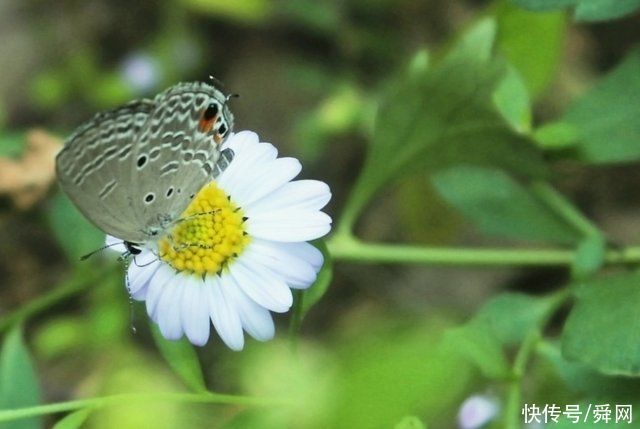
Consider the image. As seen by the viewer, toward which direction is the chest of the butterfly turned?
to the viewer's left

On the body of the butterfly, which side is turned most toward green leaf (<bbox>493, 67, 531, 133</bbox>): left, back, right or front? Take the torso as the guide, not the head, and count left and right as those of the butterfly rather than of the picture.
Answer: back

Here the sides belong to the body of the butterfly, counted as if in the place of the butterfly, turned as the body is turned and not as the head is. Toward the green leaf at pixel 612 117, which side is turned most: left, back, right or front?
back

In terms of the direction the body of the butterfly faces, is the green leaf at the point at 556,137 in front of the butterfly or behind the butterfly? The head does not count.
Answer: behind
